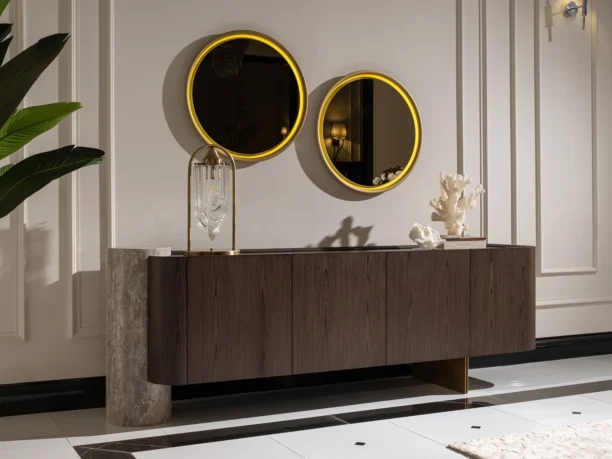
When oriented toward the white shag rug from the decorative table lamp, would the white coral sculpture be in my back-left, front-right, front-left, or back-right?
front-left

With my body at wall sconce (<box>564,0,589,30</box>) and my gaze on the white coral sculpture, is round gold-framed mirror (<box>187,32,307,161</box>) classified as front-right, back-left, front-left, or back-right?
front-right

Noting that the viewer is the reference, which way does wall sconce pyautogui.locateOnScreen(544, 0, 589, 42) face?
facing the viewer and to the right of the viewer

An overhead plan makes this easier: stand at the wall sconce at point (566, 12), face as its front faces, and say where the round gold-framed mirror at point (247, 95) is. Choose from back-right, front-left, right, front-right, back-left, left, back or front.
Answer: right

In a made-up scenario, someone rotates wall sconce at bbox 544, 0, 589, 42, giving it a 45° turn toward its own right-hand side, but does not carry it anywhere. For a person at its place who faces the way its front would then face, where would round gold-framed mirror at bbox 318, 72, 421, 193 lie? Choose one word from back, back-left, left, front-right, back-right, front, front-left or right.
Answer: front-right

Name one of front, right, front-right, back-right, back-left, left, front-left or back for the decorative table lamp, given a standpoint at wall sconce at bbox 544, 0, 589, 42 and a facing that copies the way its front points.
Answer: right
